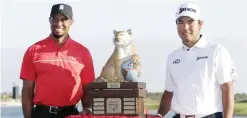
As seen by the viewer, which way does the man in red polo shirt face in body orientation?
toward the camera

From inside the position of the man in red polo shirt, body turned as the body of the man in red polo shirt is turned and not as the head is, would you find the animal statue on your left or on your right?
on your left

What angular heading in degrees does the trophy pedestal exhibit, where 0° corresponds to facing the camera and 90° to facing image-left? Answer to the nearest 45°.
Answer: approximately 0°

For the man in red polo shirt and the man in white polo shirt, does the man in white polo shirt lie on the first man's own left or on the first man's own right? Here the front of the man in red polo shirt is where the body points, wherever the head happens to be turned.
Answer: on the first man's own left
